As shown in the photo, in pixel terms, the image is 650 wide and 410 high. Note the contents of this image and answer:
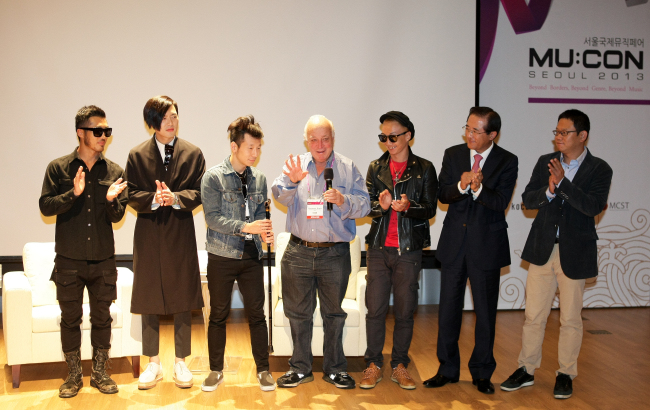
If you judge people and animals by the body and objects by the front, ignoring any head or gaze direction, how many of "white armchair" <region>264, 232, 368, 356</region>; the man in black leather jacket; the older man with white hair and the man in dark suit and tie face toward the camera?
4

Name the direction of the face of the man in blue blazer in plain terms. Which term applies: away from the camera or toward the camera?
toward the camera

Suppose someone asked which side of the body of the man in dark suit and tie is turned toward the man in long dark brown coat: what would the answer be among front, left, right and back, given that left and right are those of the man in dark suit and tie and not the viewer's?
right

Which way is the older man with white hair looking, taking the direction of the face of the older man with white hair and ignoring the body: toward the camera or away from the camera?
toward the camera

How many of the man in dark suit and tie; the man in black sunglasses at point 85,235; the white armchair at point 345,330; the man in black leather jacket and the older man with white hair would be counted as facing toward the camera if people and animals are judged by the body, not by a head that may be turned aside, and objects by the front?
5

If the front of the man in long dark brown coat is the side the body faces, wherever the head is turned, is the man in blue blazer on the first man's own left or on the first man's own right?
on the first man's own left

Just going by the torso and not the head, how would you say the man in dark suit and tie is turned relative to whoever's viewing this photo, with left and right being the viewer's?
facing the viewer

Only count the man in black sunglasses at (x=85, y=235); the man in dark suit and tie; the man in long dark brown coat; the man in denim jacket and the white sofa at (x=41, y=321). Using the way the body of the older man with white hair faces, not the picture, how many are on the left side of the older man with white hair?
1

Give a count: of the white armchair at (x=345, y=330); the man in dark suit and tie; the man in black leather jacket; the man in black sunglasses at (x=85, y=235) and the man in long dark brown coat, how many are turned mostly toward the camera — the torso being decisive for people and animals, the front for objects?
5

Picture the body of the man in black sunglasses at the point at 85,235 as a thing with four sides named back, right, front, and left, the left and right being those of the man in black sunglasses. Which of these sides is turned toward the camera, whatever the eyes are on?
front

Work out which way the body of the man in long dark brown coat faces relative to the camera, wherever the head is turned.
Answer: toward the camera

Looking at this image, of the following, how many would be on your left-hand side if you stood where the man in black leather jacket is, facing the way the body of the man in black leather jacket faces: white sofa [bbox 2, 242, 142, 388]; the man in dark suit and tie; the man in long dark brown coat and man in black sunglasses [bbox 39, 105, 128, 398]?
1

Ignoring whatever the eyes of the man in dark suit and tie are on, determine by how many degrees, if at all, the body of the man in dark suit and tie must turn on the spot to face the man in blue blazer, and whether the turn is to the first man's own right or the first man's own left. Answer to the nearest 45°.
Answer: approximately 90° to the first man's own left

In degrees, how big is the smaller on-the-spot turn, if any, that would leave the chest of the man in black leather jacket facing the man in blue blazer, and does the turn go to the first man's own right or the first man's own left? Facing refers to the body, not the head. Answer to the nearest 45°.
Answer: approximately 90° to the first man's own left

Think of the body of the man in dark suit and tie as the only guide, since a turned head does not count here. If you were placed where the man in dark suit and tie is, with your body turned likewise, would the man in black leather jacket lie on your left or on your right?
on your right
